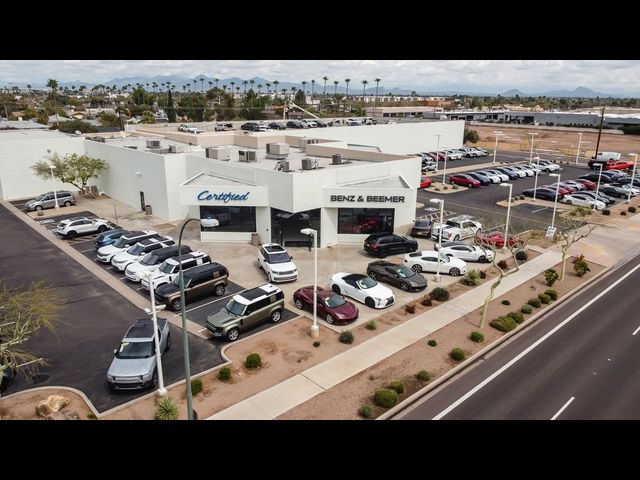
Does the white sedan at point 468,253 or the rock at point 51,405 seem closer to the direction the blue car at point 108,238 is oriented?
the rock

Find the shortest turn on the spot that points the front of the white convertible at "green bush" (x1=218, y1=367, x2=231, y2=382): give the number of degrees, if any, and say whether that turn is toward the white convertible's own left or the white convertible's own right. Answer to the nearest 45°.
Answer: approximately 90° to the white convertible's own right

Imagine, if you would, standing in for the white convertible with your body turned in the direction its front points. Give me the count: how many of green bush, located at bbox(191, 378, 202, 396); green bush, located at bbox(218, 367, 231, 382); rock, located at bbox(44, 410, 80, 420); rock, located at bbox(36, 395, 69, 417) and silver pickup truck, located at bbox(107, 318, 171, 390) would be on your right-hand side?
5

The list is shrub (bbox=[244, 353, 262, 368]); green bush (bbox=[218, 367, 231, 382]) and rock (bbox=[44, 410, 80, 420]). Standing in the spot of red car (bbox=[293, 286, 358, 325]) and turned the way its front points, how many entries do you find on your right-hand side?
3

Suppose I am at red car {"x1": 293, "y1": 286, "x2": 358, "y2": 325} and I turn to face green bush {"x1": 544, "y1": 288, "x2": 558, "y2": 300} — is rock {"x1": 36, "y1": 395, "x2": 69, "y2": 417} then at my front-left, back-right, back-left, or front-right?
back-right

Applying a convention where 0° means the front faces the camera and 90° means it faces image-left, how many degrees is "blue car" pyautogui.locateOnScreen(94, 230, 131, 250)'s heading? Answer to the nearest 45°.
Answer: approximately 45°

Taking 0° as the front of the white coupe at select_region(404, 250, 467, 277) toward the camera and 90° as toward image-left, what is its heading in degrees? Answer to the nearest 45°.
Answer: approximately 315°

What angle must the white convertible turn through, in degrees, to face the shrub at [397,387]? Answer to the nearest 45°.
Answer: approximately 45° to its right

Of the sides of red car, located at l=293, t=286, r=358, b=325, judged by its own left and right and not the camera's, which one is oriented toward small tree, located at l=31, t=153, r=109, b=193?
back

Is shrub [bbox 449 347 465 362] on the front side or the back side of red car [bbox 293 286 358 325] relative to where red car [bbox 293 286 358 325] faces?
on the front side
